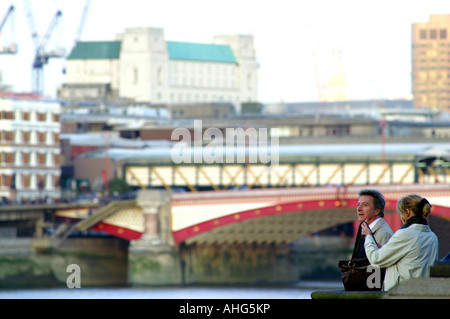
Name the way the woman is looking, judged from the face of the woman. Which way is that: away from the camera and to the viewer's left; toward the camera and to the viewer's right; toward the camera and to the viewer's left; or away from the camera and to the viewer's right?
away from the camera and to the viewer's left

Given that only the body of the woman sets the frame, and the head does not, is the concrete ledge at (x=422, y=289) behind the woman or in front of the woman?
behind

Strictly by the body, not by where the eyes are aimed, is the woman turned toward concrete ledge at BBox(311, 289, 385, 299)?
no

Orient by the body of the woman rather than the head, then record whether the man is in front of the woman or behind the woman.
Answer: in front

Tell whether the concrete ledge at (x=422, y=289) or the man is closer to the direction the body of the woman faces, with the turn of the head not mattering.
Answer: the man

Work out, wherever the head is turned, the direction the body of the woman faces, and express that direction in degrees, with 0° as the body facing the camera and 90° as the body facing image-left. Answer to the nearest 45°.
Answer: approximately 135°
